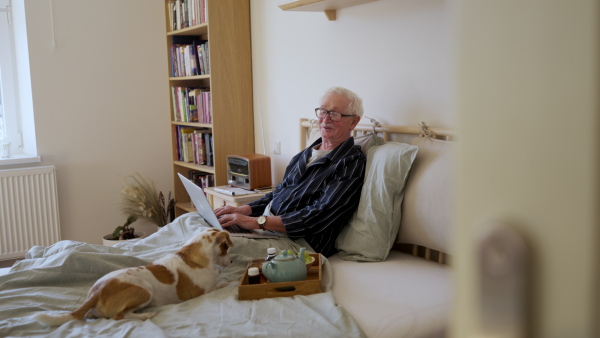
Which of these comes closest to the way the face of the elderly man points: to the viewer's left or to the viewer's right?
to the viewer's left

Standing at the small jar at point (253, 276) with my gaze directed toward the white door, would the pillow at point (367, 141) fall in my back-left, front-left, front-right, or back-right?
back-left

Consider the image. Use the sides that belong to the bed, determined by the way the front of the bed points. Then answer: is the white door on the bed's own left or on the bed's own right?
on the bed's own left

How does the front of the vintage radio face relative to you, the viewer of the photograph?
facing the viewer and to the left of the viewer

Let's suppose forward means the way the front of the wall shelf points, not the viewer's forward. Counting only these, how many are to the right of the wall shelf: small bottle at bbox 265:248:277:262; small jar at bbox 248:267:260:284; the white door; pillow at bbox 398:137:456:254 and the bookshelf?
1

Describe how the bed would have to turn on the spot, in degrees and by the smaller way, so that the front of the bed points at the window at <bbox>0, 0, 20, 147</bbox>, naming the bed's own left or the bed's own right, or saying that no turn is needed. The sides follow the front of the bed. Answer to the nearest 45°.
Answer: approximately 90° to the bed's own right

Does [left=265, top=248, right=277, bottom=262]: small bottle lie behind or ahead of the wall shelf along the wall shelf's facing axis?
ahead

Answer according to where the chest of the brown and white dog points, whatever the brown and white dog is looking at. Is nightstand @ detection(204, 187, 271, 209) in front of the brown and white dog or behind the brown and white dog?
in front

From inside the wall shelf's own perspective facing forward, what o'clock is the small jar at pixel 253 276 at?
The small jar is roughly at 11 o'clock from the wall shelf.

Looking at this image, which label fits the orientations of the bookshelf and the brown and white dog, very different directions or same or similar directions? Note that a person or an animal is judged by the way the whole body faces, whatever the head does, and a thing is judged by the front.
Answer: very different directions

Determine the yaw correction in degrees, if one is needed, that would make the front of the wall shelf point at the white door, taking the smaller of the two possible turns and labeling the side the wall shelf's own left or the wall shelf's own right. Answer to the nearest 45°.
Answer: approximately 45° to the wall shelf's own left

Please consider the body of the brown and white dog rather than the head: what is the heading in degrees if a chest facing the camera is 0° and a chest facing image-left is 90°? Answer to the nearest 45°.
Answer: approximately 225°

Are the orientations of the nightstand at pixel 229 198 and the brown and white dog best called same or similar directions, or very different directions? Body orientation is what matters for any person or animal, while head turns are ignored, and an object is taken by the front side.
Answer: very different directions
